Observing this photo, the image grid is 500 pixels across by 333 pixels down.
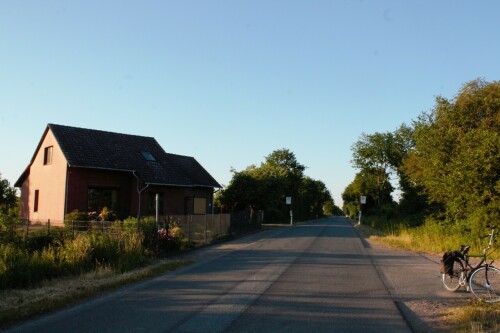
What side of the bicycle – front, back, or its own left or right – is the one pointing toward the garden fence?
back

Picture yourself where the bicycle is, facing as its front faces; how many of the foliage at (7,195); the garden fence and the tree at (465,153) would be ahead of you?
0

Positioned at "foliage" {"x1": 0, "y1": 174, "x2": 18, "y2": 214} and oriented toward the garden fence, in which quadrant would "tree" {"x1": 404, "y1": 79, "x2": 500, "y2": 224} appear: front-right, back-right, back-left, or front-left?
front-left

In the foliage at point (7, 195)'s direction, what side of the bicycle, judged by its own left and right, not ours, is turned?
back

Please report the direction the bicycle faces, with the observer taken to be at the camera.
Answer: facing the viewer and to the right of the viewer

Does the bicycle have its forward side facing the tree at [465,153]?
no

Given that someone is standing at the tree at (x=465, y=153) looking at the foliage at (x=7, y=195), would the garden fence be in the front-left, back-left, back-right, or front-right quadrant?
front-left
